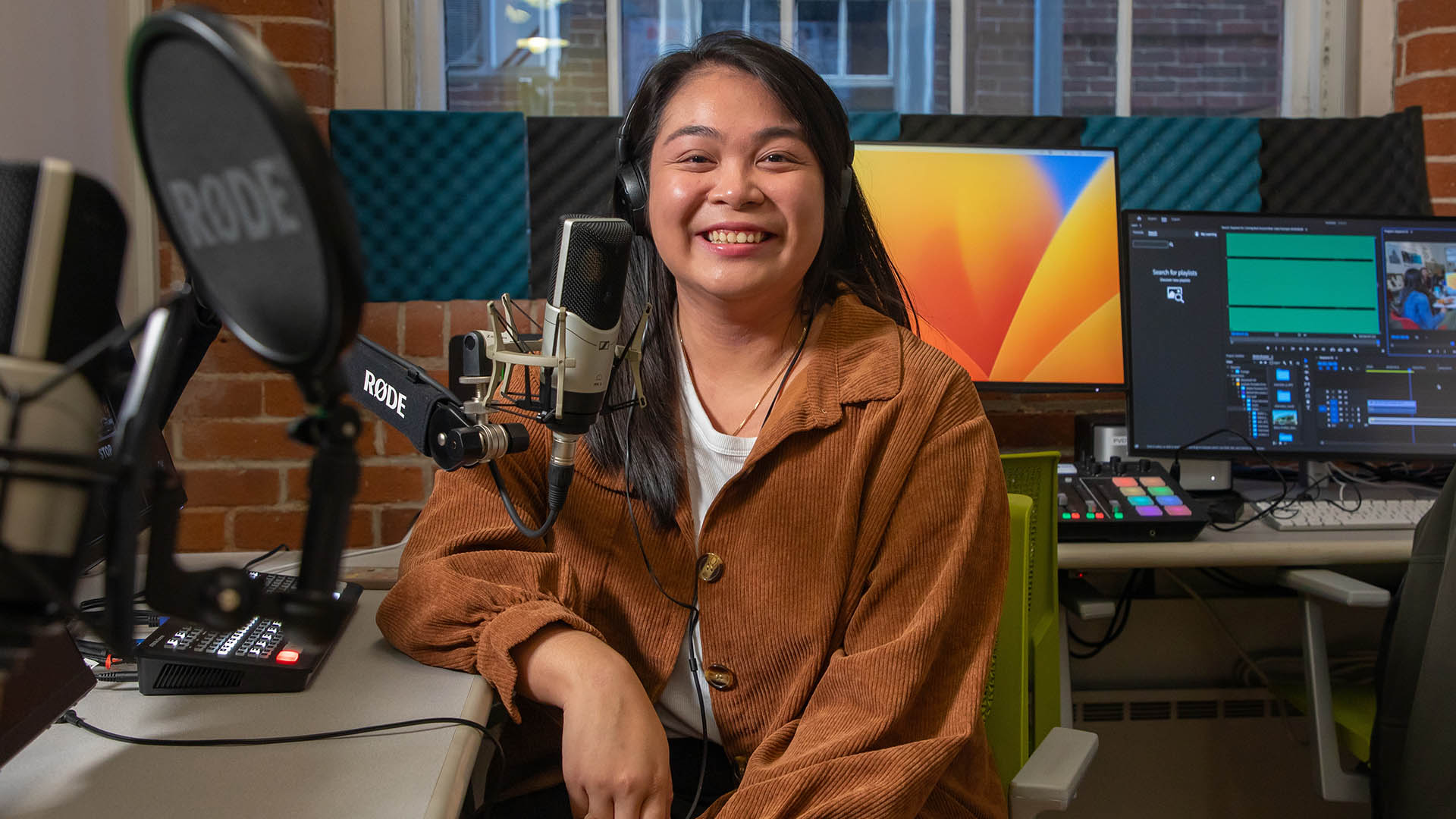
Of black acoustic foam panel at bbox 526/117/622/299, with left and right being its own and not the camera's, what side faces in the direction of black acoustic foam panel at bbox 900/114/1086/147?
left
